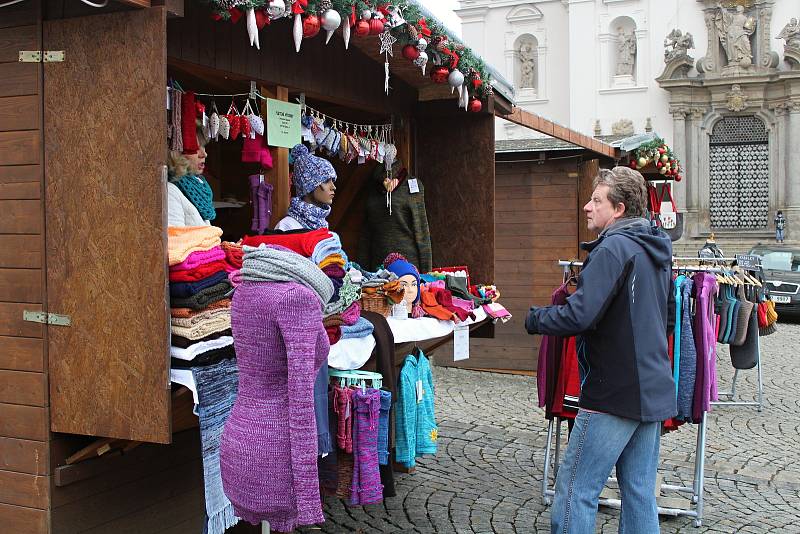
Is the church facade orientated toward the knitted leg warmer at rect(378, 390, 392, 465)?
yes

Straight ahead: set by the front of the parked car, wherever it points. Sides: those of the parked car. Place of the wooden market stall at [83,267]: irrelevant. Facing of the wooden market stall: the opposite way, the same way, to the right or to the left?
to the left

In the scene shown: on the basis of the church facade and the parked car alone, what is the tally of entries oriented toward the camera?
2

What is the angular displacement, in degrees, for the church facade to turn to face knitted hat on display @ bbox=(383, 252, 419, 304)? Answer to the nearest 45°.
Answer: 0° — it already faces it

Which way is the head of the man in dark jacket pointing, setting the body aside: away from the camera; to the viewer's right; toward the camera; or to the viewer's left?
to the viewer's left
